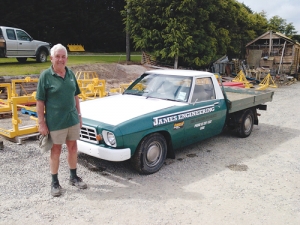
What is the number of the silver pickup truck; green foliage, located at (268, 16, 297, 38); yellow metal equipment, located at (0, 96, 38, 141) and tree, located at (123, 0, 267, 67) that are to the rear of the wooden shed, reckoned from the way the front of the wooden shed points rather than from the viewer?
1

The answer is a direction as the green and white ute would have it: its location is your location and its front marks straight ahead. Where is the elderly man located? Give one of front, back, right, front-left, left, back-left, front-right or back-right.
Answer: front

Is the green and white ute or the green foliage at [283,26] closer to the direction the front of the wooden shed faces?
the green and white ute

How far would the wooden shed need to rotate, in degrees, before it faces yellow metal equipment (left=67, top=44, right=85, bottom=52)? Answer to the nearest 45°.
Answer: approximately 90° to its right

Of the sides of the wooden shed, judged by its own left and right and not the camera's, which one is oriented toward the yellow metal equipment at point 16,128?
front

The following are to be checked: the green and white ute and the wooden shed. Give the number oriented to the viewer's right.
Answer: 0

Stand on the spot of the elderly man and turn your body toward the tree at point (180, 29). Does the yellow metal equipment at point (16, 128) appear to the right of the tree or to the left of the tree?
left

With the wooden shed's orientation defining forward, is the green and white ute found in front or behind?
in front

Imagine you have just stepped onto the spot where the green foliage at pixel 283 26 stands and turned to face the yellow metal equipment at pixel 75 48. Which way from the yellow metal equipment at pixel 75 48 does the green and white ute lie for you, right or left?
left

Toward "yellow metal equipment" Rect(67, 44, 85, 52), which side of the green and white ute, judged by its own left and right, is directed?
right

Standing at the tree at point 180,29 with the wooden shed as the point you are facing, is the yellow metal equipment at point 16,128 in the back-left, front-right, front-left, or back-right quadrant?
back-right

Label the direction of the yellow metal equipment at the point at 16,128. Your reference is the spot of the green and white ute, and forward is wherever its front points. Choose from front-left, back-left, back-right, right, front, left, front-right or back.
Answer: front-right

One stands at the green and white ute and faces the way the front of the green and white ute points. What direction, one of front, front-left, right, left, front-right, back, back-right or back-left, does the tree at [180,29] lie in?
back-right

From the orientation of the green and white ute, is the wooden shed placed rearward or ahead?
rearward

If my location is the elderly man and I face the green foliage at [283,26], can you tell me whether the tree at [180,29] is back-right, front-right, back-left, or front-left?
front-left

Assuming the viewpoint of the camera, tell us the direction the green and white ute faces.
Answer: facing the viewer and to the left of the viewer

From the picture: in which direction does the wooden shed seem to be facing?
toward the camera
